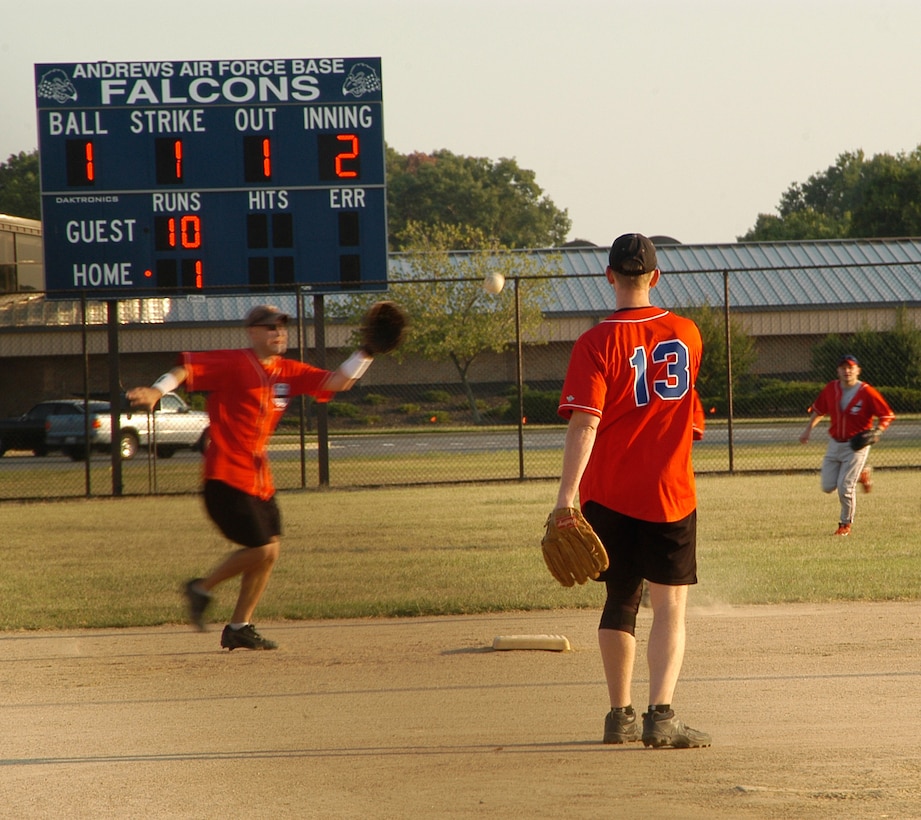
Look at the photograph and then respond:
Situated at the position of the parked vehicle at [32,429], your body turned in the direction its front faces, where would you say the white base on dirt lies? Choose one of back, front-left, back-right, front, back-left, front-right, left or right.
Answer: left

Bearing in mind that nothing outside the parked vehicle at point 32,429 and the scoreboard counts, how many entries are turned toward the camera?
1

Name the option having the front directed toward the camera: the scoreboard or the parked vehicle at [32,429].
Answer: the scoreboard

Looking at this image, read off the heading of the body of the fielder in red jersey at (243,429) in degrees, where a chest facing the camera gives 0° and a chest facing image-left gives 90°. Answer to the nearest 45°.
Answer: approximately 315°

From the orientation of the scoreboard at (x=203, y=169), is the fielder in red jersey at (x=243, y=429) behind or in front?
in front

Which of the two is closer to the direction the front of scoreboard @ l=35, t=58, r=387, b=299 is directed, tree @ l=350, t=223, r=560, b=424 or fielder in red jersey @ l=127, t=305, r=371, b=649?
the fielder in red jersey

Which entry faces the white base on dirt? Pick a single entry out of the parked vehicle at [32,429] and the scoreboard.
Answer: the scoreboard

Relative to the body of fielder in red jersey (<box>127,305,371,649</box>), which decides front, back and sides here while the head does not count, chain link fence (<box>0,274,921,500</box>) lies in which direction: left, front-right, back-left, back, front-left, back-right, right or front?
back-left

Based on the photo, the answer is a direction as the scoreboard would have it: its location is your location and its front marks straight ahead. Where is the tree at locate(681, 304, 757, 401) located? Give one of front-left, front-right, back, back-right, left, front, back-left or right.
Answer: back-left

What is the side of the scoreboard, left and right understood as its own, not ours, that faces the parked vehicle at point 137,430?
back

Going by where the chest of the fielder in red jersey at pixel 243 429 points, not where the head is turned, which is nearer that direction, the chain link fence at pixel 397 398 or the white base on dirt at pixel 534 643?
the white base on dirt

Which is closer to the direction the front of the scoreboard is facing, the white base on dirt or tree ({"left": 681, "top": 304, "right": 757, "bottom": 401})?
the white base on dirt

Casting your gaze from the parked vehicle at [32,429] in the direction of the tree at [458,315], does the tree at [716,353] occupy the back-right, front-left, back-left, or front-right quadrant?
front-right

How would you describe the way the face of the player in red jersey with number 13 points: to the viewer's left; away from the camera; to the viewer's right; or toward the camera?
away from the camera

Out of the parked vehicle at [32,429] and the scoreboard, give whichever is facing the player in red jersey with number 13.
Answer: the scoreboard
